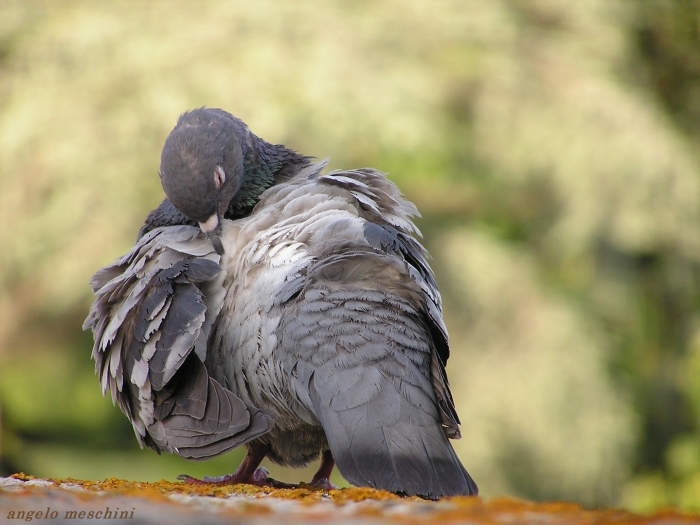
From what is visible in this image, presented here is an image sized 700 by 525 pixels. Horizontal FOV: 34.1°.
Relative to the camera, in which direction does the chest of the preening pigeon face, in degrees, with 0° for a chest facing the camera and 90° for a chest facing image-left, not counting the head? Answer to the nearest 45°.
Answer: approximately 135°
